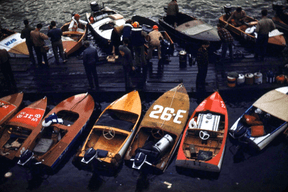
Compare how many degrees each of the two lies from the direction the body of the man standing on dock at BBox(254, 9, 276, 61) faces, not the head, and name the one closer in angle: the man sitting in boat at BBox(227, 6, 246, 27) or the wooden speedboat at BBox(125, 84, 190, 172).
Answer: the man sitting in boat

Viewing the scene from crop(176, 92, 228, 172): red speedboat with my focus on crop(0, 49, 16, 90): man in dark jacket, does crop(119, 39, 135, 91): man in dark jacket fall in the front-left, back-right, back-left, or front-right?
front-right

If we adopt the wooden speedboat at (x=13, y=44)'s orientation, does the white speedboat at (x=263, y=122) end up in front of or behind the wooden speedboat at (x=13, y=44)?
in front

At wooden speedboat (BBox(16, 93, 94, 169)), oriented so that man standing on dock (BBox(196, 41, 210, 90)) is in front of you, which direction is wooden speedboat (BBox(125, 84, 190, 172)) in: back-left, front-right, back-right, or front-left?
front-right

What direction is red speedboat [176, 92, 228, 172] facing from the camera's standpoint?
away from the camera
